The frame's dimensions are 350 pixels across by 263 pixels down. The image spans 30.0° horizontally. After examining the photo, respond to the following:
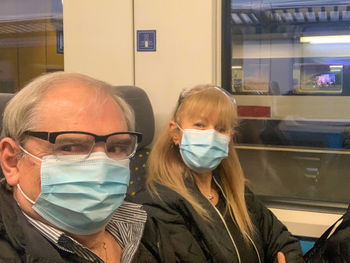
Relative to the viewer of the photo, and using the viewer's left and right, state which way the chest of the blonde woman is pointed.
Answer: facing the viewer and to the right of the viewer

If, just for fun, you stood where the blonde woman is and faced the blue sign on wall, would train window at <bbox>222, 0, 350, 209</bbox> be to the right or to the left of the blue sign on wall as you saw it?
right

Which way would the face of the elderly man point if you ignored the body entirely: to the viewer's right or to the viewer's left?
to the viewer's right

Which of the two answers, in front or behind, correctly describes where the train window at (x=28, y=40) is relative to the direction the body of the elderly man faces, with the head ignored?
behind

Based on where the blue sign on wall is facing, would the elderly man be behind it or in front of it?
in front

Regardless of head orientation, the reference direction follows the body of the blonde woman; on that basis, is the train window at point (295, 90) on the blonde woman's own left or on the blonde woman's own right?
on the blonde woman's own left

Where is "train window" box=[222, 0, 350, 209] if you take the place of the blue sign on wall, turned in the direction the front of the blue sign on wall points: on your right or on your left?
on your left

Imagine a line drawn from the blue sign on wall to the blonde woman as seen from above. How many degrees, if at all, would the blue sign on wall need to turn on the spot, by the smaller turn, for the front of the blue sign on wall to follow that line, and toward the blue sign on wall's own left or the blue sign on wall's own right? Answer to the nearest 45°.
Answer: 0° — it already faces them

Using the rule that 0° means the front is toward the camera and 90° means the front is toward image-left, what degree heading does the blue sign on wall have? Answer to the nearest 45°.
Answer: approximately 0°
